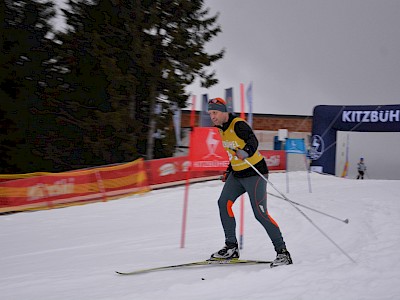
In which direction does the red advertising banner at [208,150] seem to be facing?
toward the camera

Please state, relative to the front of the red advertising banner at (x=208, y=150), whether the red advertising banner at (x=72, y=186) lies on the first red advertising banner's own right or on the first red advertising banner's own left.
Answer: on the first red advertising banner's own right

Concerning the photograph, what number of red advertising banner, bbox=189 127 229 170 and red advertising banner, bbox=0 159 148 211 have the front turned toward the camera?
2

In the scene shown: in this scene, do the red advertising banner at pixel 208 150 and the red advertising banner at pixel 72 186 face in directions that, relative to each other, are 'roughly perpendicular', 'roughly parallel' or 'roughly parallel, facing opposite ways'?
roughly parallel

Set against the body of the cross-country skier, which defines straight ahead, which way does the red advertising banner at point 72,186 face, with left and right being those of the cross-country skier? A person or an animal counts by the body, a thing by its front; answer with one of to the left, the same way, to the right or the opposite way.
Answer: to the left

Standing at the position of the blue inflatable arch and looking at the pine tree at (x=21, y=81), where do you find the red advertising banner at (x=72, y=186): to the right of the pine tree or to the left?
left

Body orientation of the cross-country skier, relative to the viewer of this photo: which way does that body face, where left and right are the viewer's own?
facing the viewer and to the left of the viewer

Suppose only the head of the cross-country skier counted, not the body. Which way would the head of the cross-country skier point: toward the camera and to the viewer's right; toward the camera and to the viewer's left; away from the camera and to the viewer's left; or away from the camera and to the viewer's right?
toward the camera and to the viewer's left

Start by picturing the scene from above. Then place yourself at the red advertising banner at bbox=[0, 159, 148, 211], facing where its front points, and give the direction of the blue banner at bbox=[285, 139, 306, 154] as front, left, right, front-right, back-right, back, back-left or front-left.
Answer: left

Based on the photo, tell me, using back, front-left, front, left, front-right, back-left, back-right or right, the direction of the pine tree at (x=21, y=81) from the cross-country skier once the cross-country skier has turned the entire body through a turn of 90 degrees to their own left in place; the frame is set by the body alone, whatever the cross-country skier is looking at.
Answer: back

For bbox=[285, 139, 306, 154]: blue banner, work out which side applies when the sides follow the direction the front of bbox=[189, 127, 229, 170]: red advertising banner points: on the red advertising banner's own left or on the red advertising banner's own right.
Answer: on the red advertising banner's own left

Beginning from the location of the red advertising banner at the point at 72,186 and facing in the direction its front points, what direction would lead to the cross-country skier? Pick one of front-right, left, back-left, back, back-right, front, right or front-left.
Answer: front

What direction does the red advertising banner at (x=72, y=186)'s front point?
toward the camera

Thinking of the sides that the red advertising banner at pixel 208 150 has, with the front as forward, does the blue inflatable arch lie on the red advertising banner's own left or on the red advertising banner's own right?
on the red advertising banner's own left
